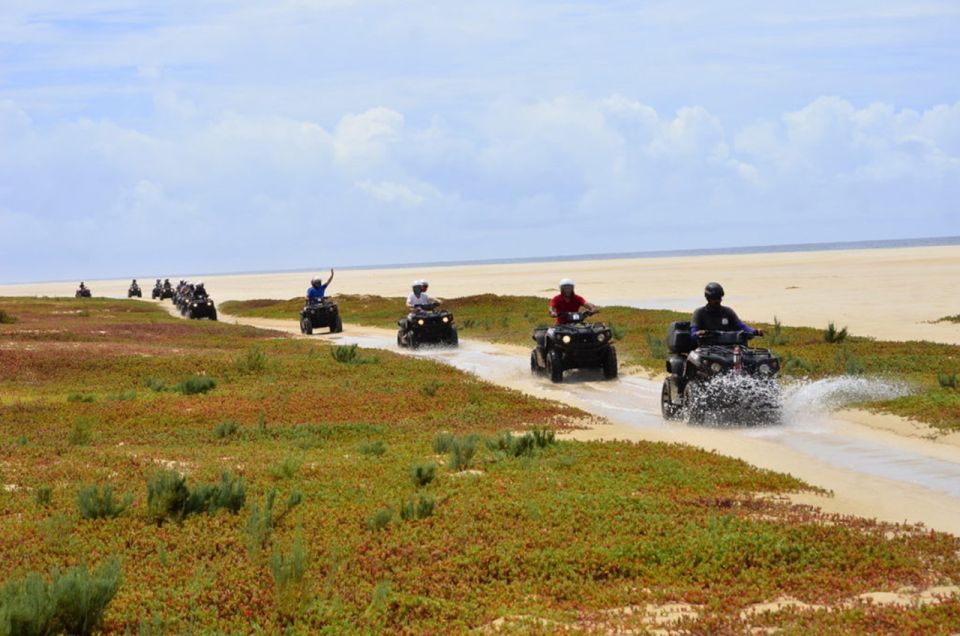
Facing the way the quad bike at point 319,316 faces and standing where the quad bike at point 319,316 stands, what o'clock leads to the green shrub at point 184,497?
The green shrub is roughly at 12 o'clock from the quad bike.

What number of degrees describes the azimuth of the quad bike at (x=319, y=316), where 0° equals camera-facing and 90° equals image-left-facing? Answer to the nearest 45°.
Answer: approximately 0°

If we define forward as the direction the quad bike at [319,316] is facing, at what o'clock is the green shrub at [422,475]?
The green shrub is roughly at 12 o'clock from the quad bike.

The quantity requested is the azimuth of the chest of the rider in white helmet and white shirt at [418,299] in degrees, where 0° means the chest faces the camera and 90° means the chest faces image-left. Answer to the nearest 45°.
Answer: approximately 315°

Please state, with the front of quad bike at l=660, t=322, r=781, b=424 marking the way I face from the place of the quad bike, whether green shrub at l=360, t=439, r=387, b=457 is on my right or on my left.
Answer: on my right

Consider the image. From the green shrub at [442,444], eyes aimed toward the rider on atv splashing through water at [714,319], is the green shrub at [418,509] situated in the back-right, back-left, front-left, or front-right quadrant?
back-right
